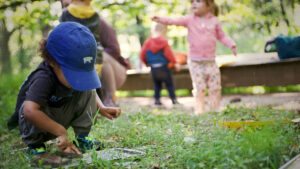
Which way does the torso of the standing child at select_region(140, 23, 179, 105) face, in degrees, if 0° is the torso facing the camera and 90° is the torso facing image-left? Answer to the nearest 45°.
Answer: approximately 180°

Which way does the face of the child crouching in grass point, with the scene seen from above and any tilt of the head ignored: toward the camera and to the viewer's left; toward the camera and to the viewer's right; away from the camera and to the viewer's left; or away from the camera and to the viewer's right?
toward the camera and to the viewer's right

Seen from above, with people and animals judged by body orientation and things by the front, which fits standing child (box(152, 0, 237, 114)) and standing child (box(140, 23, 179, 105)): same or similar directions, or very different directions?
very different directions

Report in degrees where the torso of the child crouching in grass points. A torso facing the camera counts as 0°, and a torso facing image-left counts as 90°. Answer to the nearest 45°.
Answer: approximately 315°

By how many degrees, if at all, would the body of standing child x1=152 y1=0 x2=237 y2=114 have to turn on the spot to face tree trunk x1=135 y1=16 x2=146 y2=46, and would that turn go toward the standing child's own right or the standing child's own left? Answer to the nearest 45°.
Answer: approximately 180°

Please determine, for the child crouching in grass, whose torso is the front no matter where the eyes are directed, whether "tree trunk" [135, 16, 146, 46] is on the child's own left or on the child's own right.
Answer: on the child's own left

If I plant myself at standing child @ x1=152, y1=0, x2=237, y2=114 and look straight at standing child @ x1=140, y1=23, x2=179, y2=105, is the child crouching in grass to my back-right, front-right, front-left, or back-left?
back-left
